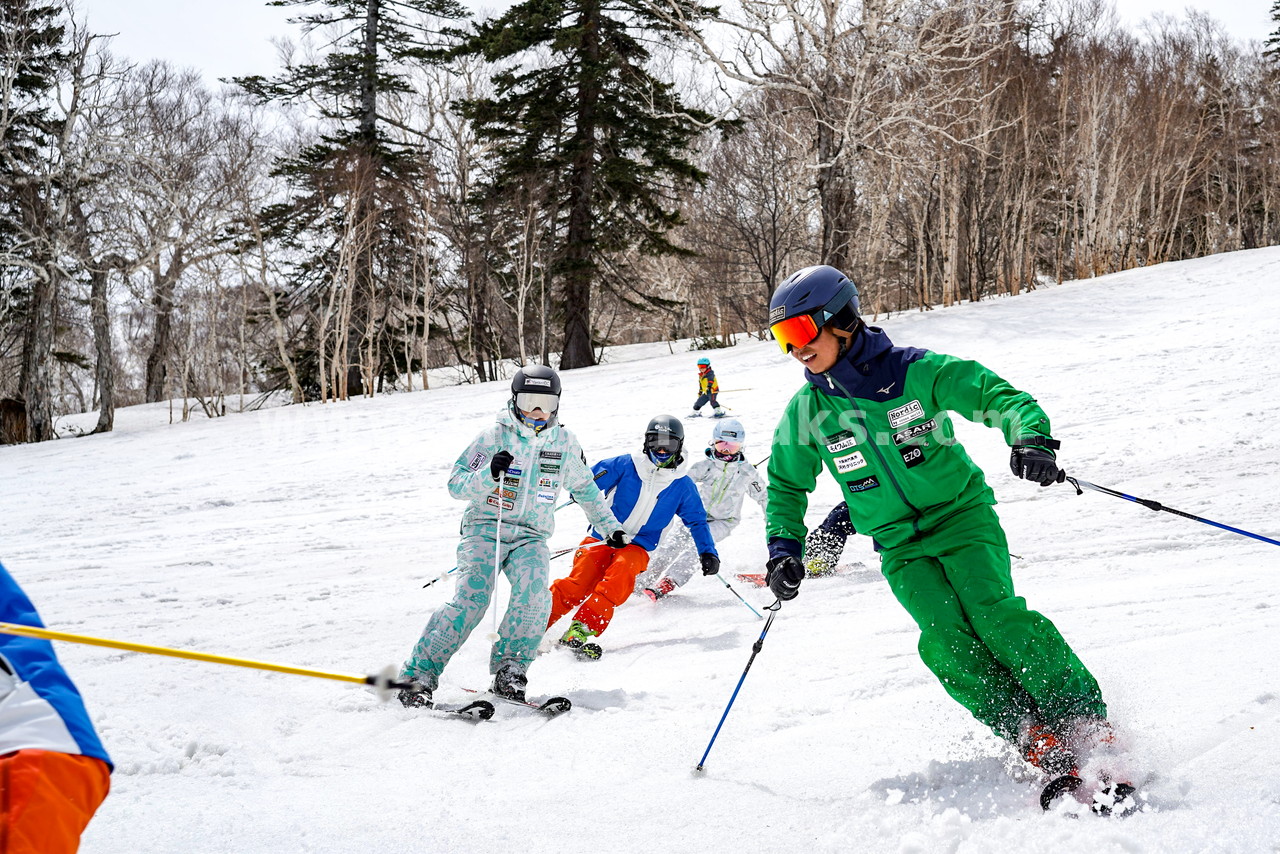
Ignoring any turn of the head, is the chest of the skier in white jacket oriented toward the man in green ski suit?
yes

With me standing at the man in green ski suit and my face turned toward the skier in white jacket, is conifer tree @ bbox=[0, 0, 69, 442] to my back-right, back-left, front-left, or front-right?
front-left

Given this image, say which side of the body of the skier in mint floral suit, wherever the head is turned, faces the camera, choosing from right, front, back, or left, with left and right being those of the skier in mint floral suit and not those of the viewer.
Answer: front

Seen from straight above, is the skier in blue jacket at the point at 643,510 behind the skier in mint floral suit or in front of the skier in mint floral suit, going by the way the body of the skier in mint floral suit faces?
behind

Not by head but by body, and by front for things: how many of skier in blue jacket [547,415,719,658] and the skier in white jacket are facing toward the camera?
2

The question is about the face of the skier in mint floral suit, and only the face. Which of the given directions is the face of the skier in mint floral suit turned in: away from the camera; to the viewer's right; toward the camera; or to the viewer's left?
toward the camera

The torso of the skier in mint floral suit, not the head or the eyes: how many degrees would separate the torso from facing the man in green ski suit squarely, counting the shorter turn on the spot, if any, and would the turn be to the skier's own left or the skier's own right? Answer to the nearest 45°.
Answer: approximately 45° to the skier's own left

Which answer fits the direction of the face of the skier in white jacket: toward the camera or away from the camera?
toward the camera

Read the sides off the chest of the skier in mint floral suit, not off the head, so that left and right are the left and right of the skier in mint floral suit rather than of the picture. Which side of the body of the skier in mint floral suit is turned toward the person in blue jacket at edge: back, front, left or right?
front

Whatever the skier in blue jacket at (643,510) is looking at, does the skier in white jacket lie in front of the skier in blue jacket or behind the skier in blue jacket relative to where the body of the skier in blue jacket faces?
behind

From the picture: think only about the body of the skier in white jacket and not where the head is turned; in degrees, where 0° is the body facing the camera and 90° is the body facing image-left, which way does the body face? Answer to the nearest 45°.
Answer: approximately 0°

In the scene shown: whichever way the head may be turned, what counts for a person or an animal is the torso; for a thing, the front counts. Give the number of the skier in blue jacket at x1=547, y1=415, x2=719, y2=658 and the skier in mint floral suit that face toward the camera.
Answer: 2

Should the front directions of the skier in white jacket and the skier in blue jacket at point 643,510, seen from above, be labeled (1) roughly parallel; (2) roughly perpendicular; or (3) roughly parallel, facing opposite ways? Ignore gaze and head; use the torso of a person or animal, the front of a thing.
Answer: roughly parallel

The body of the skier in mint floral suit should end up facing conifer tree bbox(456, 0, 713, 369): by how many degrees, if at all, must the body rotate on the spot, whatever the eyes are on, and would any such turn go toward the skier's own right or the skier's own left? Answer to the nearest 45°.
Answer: approximately 180°

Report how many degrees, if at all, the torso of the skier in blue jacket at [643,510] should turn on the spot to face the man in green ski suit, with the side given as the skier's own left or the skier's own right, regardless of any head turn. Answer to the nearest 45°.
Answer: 0° — they already face them

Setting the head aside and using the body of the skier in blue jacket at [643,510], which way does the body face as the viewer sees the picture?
toward the camera

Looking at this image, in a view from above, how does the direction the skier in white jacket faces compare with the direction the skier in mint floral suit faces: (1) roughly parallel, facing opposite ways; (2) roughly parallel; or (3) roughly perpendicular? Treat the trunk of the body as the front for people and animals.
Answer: roughly parallel
